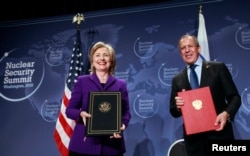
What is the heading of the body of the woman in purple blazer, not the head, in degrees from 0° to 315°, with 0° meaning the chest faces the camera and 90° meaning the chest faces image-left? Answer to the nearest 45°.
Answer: approximately 0°

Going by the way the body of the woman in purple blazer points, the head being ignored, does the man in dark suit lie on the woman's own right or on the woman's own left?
on the woman's own left
